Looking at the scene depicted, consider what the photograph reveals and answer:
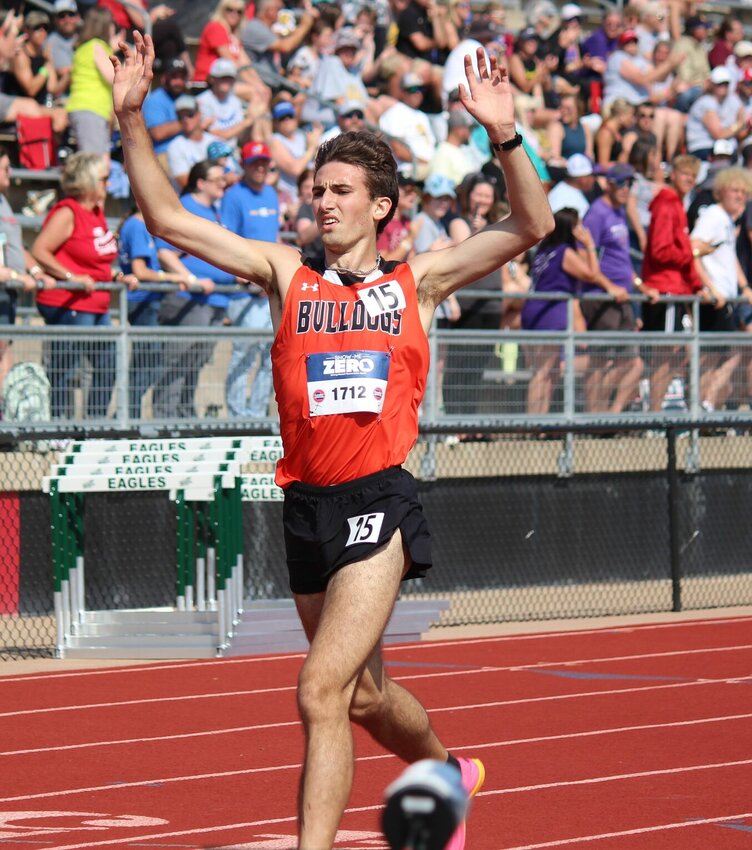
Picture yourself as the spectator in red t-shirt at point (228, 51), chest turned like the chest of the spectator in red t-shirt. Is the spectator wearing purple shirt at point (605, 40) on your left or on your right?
on your left

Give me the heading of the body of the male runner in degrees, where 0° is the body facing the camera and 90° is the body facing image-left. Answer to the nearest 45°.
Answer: approximately 45°

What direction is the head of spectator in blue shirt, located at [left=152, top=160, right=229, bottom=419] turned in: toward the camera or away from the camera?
toward the camera

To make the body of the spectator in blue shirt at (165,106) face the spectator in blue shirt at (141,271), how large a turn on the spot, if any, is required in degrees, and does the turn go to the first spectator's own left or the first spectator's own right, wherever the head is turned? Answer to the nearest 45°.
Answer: approximately 45° to the first spectator's own right

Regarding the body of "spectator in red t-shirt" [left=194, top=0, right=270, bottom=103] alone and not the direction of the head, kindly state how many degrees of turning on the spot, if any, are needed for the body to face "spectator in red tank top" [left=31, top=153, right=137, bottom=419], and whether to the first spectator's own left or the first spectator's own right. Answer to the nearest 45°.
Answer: approximately 45° to the first spectator's own right

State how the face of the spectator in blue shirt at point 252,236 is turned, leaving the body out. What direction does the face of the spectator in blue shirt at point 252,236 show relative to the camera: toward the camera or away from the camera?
toward the camera

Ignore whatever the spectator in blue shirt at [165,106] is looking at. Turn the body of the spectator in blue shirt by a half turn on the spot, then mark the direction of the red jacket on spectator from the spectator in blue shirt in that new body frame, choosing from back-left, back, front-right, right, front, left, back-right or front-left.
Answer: back-right

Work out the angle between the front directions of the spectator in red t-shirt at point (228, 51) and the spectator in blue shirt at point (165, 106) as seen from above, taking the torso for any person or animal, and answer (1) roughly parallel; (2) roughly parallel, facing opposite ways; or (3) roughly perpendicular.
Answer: roughly parallel

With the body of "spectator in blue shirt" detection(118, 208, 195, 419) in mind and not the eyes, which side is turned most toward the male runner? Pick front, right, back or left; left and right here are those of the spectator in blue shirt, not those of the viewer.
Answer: right

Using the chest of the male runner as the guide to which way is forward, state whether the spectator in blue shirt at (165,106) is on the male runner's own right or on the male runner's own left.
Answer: on the male runner's own right

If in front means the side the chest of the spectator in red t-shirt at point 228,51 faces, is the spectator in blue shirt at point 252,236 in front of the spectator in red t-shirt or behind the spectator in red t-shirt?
in front

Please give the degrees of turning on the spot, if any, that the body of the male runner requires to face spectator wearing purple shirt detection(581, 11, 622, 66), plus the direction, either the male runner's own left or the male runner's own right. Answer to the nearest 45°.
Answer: approximately 135° to the male runner's own right

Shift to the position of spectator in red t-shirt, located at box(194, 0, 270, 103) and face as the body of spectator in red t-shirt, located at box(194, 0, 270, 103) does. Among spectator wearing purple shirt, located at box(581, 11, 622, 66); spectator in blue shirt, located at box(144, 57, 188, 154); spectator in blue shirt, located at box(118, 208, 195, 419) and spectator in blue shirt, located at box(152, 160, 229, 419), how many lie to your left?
1

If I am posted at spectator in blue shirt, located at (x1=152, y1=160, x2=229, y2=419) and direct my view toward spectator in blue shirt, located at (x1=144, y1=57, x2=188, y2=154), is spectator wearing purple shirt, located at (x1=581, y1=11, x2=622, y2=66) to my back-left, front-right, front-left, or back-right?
front-right
